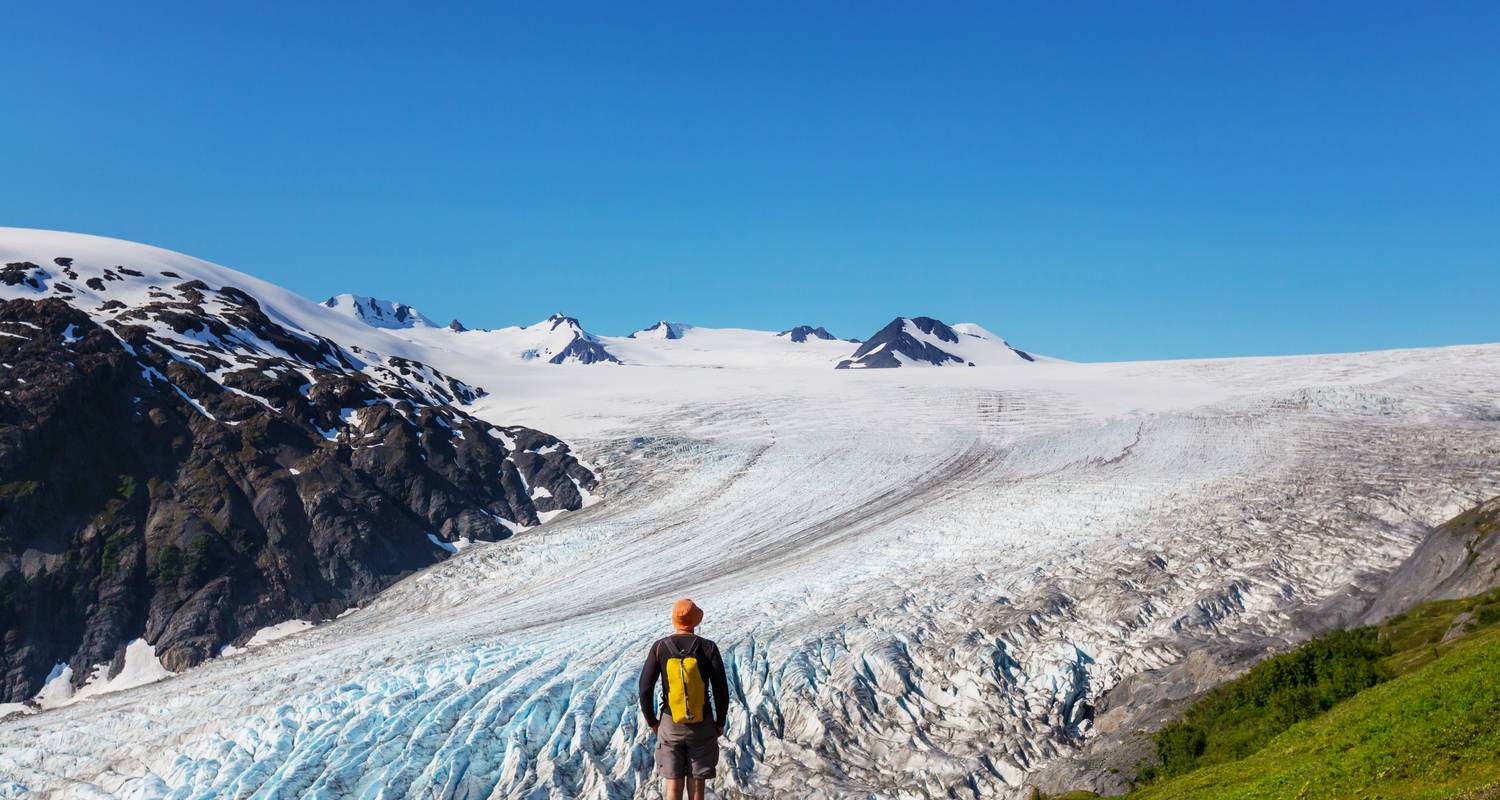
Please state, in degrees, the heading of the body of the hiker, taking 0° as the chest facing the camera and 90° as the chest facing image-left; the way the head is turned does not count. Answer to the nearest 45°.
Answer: approximately 180°
